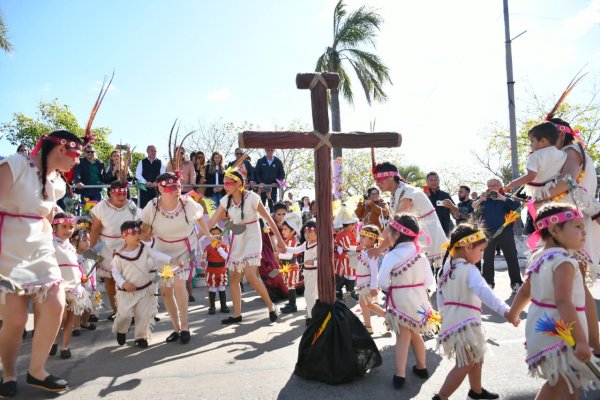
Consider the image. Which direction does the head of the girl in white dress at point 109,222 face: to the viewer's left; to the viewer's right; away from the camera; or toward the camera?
toward the camera

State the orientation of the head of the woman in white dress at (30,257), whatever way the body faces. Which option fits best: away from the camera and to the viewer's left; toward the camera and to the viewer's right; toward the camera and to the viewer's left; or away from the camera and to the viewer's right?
toward the camera and to the viewer's right

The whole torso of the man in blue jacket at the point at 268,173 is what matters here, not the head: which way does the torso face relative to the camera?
toward the camera

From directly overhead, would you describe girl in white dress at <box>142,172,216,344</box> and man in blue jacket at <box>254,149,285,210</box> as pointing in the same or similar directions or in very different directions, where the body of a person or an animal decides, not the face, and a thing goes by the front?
same or similar directions

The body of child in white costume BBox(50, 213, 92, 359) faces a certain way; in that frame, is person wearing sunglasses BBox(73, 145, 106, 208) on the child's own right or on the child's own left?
on the child's own left

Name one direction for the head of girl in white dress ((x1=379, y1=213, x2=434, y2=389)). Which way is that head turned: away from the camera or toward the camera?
away from the camera
